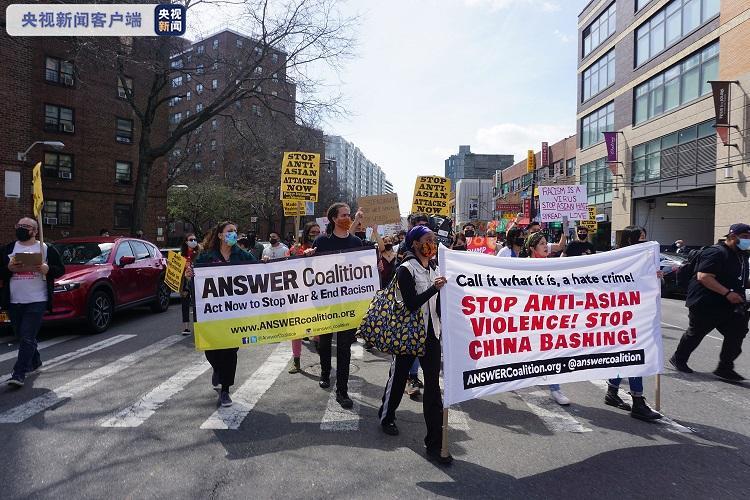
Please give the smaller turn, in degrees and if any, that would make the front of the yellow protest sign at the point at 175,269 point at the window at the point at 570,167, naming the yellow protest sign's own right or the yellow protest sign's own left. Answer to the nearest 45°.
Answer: approximately 135° to the yellow protest sign's own left

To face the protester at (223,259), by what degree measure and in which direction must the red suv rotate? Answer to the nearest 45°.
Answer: approximately 45° to its left

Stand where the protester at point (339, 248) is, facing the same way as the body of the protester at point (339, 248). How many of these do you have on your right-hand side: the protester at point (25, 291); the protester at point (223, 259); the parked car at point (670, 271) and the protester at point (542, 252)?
2

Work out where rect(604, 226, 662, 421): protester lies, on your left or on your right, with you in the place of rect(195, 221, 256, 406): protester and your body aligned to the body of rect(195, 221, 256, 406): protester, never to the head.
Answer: on your left

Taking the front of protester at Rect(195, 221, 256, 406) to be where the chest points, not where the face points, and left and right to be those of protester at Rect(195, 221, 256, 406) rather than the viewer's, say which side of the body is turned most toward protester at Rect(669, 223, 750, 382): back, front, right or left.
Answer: left

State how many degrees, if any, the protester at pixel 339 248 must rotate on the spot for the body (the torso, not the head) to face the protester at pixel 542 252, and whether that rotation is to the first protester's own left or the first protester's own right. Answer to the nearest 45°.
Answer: approximately 90° to the first protester's own left

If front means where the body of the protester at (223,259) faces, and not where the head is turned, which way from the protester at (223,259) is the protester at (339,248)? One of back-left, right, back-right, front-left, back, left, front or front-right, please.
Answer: left

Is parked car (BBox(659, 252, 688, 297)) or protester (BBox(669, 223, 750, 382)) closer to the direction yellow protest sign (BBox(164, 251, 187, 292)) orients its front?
the protester

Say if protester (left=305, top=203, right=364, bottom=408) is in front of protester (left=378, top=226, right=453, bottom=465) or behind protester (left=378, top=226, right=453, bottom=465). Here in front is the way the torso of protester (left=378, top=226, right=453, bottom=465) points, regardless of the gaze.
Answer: behind

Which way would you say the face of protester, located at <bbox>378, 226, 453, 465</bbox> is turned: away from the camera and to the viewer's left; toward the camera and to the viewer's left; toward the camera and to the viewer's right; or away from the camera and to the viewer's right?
toward the camera and to the viewer's right
